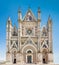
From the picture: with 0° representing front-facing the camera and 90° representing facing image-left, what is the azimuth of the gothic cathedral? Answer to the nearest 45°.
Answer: approximately 0°
